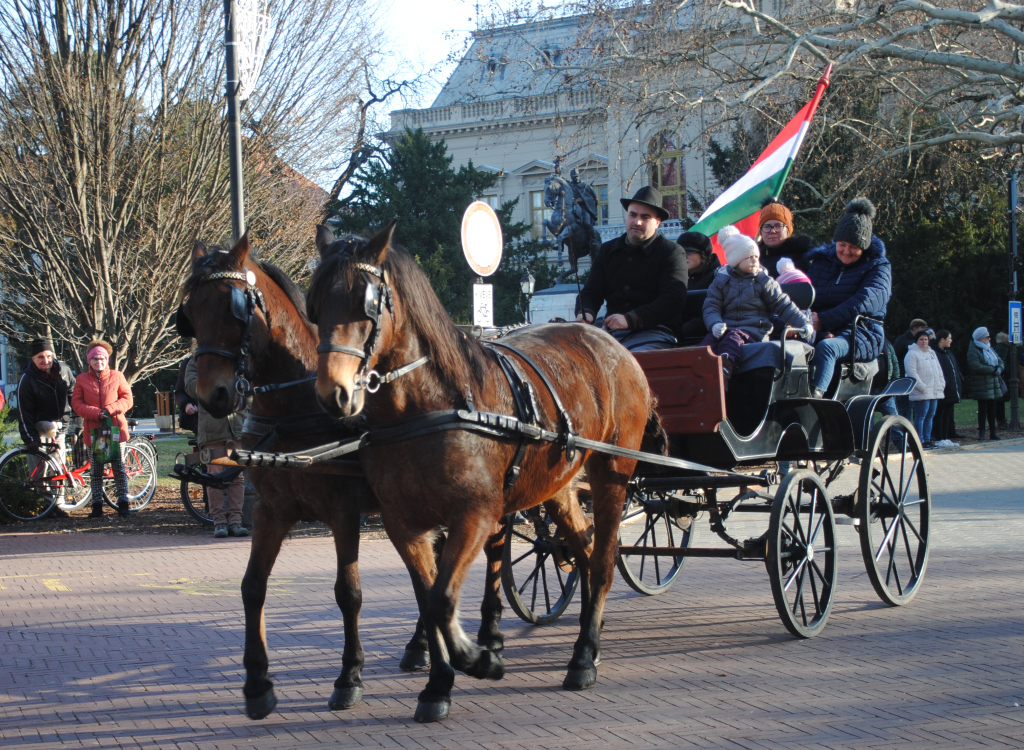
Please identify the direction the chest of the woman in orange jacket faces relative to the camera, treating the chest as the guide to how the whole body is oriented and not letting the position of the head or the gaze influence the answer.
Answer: toward the camera

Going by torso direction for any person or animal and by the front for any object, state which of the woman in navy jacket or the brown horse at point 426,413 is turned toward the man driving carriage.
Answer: the woman in navy jacket

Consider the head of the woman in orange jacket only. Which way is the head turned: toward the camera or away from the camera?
toward the camera

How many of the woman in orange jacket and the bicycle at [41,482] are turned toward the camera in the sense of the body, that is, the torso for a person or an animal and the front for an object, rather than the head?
1

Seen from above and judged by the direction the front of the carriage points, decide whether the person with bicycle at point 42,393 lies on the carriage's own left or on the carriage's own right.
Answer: on the carriage's own right

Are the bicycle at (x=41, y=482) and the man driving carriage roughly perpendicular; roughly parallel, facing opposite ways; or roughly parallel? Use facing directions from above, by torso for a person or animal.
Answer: roughly parallel, facing opposite ways

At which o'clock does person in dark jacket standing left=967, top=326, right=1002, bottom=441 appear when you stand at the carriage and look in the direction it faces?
The person in dark jacket standing is roughly at 5 o'clock from the carriage.

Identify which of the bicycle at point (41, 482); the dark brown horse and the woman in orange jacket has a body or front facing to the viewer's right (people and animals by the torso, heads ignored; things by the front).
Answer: the bicycle

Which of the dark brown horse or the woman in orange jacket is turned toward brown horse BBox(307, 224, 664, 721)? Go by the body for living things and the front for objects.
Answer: the woman in orange jacket

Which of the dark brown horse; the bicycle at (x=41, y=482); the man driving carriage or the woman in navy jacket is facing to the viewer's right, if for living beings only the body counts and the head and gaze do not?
the bicycle

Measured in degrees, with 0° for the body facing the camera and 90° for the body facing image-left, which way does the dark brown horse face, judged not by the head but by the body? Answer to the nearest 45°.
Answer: approximately 45°

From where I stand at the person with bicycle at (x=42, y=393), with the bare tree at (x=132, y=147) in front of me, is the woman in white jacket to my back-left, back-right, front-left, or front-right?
front-right

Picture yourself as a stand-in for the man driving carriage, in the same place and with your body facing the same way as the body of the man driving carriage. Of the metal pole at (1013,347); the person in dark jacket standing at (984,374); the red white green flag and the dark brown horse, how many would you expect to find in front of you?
1

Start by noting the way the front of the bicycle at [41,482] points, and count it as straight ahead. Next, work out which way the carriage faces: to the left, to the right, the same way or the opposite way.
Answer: the opposite way

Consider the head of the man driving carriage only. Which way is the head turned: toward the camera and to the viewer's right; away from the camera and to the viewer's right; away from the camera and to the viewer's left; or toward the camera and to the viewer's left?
toward the camera and to the viewer's left

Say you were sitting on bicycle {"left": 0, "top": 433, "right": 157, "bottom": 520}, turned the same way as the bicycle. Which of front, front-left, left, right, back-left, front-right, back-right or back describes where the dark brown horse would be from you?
right

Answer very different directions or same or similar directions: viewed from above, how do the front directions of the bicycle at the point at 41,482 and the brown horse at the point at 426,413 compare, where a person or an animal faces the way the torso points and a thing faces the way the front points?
very different directions

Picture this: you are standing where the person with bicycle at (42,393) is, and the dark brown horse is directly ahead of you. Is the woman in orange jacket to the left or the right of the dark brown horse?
left

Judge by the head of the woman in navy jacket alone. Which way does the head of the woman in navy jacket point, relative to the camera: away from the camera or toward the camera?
toward the camera
